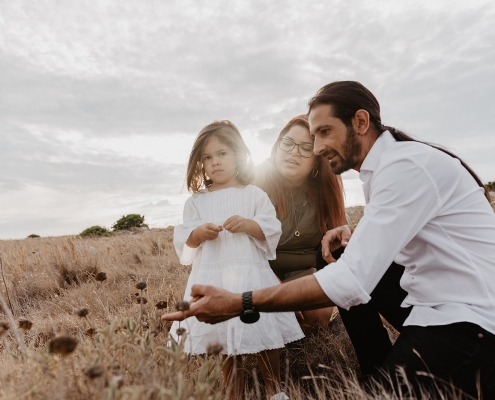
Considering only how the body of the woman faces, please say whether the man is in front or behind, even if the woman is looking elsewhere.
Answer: in front

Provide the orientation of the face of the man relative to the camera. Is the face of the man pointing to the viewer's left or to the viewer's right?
to the viewer's left

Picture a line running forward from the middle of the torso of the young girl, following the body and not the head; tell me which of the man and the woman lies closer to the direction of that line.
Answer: the man

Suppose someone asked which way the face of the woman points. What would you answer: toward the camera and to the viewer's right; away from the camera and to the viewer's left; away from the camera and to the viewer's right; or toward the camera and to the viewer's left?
toward the camera and to the viewer's left

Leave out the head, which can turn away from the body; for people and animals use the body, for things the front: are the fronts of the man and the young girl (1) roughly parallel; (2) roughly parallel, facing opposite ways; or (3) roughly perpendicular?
roughly perpendicular

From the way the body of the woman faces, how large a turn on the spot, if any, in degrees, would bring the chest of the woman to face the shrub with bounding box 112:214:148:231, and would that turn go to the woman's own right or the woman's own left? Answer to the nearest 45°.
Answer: approximately 135° to the woman's own right

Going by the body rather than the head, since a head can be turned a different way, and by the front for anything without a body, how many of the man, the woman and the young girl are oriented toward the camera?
2

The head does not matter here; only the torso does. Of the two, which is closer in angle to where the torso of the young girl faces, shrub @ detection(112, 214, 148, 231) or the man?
the man

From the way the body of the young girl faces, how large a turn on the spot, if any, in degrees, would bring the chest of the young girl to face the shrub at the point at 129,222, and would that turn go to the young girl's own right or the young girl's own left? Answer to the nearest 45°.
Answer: approximately 180°

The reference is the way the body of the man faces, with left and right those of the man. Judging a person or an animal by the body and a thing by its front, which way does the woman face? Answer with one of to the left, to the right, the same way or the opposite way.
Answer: to the left

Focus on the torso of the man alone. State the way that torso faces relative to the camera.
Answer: to the viewer's left

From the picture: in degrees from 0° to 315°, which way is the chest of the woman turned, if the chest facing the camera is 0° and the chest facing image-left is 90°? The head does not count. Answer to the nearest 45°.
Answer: approximately 0°

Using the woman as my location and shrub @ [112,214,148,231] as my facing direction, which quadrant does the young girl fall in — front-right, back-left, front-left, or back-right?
back-left
